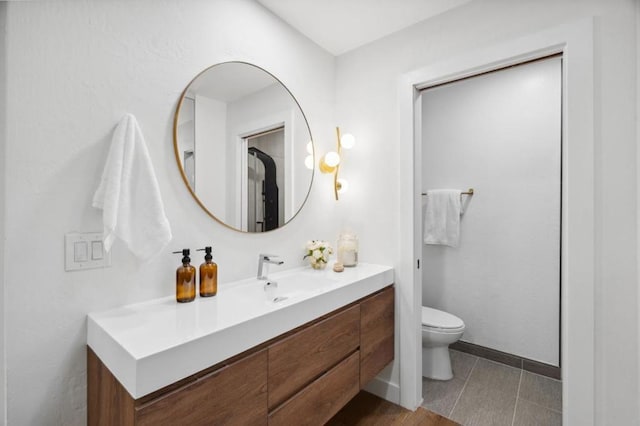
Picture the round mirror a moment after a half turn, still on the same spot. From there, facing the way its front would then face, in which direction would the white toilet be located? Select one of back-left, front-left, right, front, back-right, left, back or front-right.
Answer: back-right

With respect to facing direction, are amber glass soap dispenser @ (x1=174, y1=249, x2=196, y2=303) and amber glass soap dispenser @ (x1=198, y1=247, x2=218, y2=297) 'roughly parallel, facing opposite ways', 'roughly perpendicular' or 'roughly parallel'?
roughly parallel

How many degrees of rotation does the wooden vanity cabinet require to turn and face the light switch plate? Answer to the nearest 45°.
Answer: approximately 135° to its right

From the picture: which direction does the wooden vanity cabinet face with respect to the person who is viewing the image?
facing the viewer and to the right of the viewer

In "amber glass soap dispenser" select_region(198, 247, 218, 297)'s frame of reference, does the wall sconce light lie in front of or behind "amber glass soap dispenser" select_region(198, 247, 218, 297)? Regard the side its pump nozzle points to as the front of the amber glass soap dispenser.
behind
